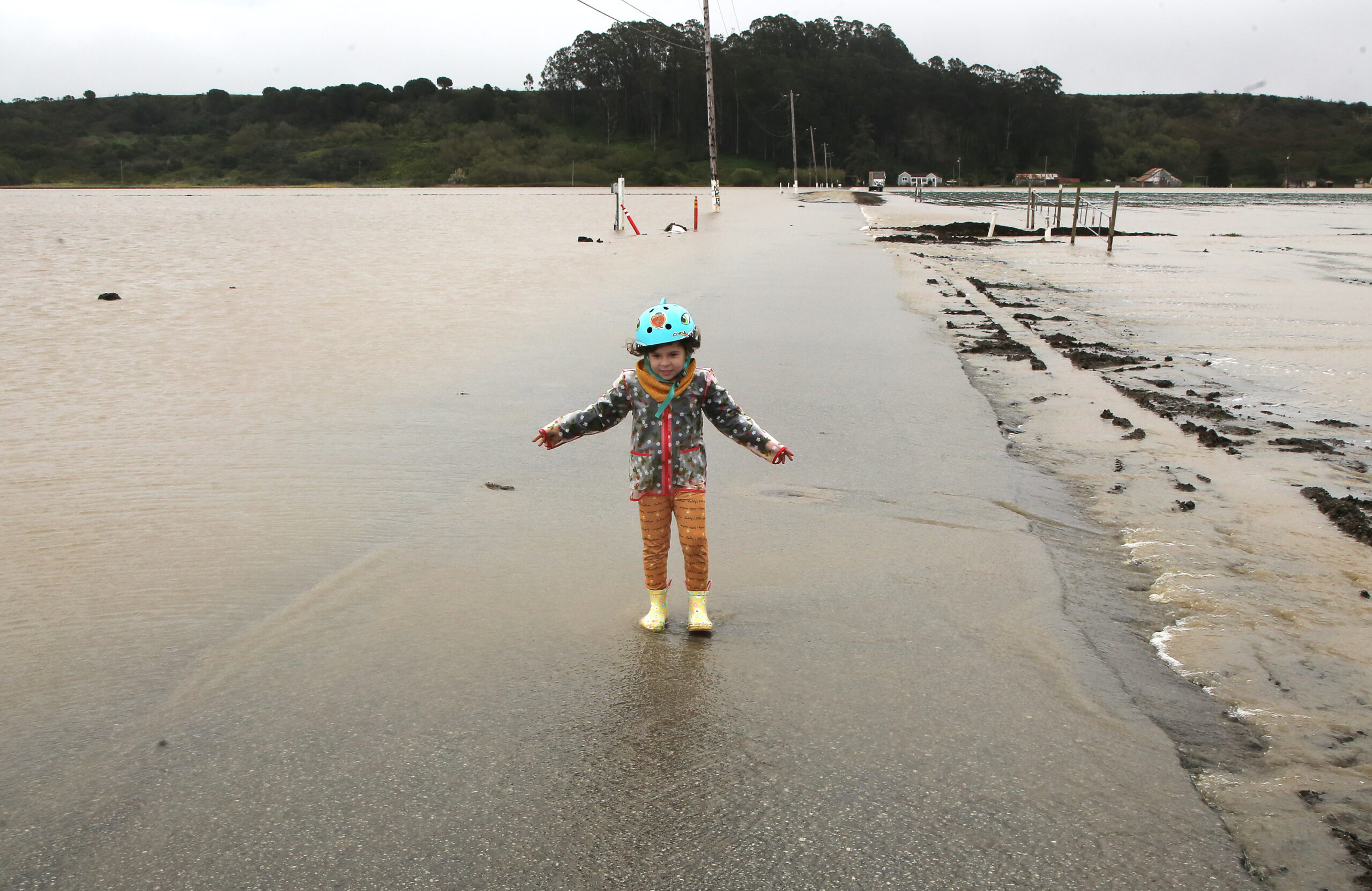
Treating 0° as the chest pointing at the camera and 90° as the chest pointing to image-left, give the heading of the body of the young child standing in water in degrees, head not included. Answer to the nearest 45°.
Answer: approximately 0°
